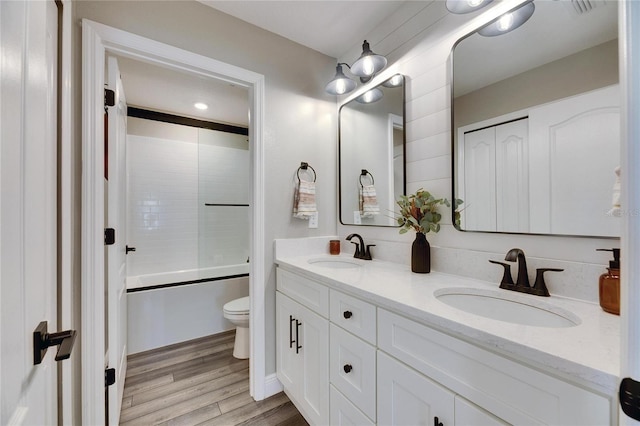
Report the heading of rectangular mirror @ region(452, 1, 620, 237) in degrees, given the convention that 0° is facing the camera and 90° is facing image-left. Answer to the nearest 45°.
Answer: approximately 45°

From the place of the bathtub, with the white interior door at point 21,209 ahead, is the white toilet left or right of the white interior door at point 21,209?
left

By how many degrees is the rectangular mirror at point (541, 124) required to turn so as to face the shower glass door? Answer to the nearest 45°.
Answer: approximately 45° to its right

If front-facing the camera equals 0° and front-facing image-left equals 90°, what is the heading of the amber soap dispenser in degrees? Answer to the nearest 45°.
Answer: approximately 90°

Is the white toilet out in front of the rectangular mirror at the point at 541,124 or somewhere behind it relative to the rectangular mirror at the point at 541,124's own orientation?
in front

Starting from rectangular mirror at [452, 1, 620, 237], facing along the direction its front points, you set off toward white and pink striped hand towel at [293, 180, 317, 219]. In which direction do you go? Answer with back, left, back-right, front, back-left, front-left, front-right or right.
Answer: front-right

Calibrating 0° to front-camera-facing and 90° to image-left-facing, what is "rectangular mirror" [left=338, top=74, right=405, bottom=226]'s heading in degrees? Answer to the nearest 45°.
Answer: approximately 45°
